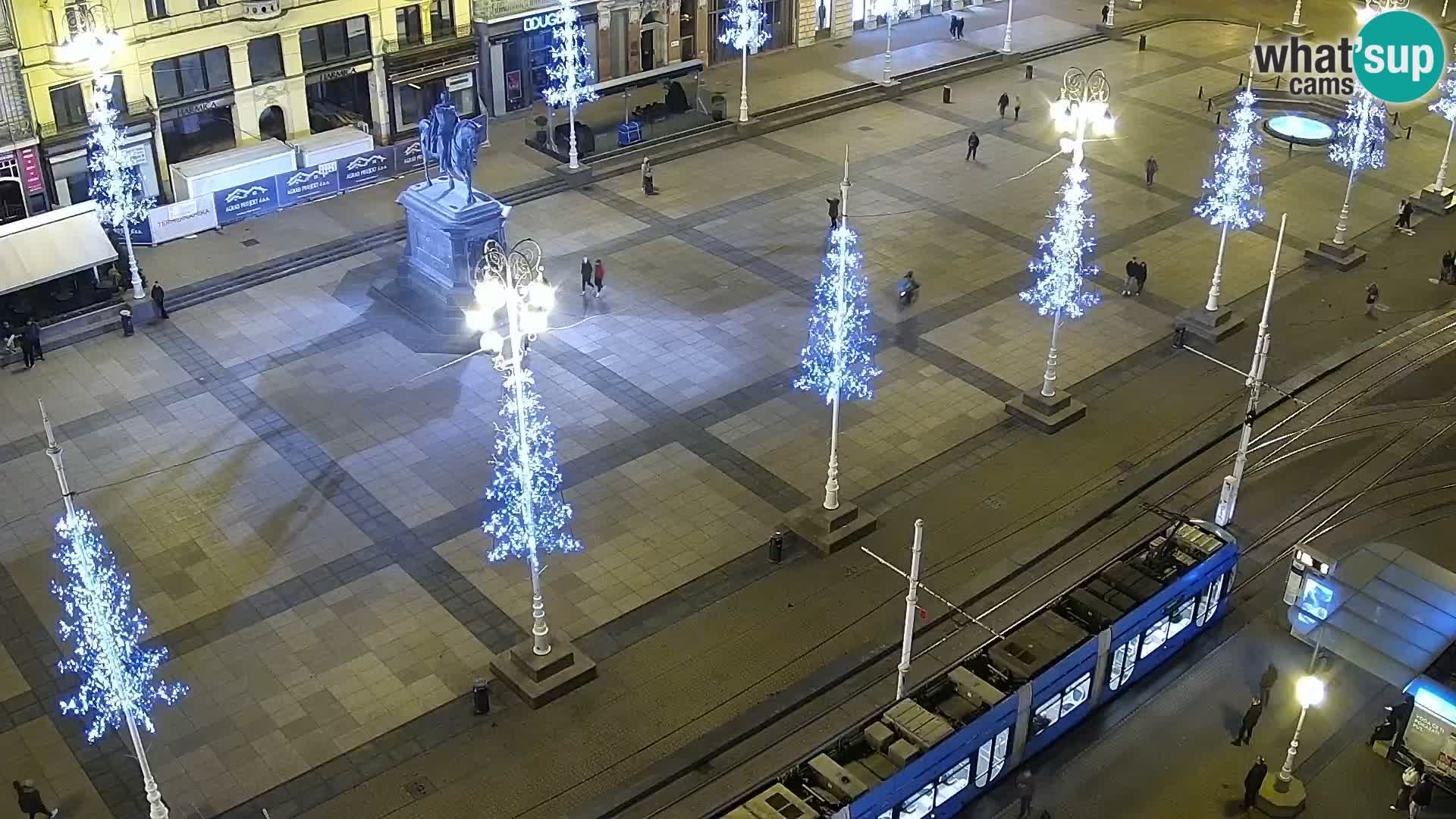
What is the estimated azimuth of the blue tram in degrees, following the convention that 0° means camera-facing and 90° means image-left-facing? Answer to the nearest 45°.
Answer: approximately 225°

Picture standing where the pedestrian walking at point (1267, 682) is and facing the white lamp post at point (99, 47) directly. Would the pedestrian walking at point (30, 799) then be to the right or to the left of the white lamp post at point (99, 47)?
left

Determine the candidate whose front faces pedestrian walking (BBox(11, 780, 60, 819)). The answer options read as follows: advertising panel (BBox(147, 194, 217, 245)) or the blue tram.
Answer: the advertising panel

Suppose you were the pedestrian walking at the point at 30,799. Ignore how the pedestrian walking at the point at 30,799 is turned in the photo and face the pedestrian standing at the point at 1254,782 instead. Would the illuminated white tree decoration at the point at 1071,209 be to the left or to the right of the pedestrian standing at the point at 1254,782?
left

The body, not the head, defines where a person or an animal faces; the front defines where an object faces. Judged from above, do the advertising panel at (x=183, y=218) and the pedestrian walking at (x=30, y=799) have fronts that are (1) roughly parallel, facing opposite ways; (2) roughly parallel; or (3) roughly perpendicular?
roughly perpendicular

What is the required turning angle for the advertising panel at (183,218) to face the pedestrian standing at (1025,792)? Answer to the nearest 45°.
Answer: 0° — it already faces them
